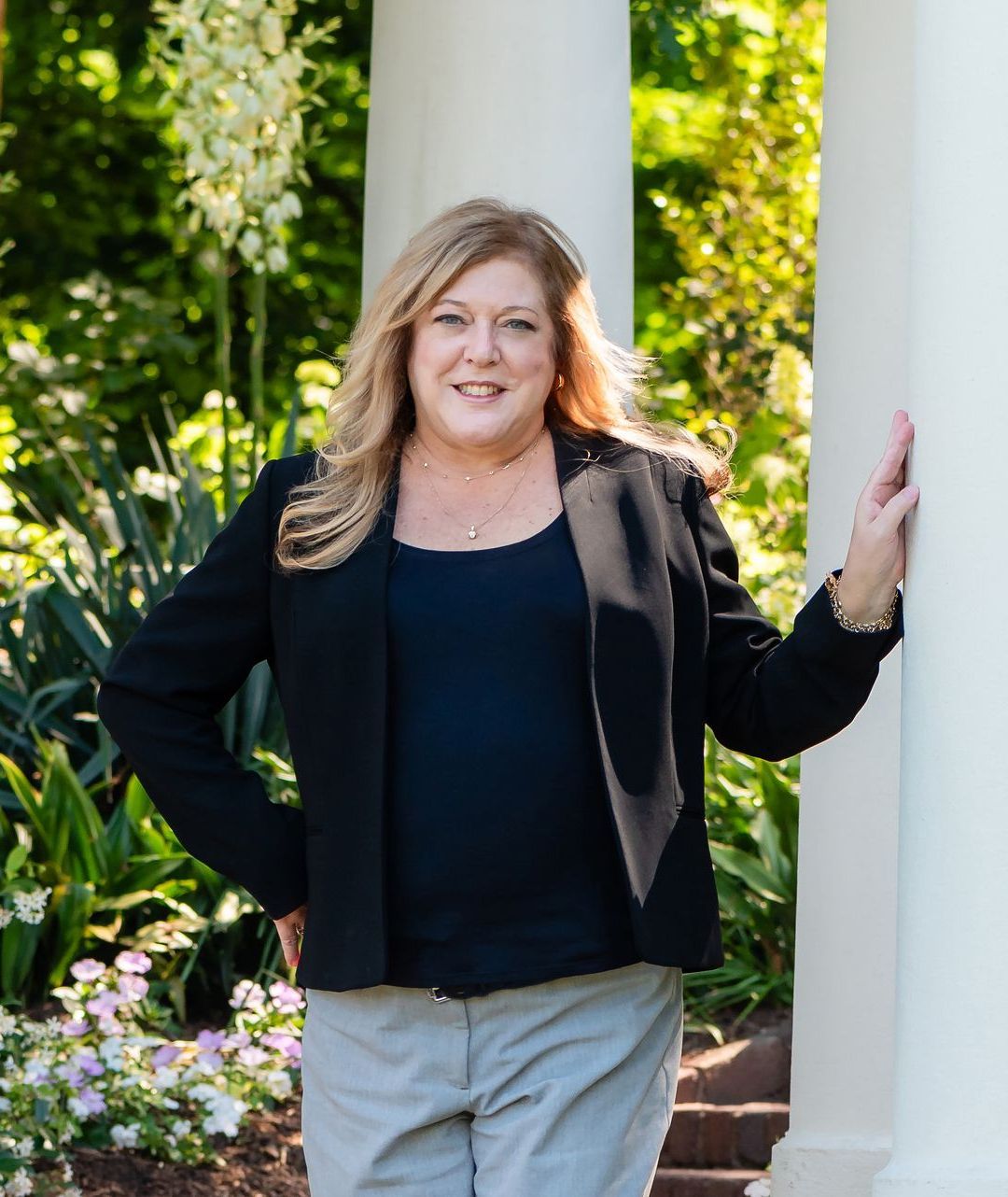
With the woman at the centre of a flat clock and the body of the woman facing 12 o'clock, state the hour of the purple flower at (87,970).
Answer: The purple flower is roughly at 5 o'clock from the woman.

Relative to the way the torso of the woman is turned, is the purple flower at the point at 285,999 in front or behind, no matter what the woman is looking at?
behind

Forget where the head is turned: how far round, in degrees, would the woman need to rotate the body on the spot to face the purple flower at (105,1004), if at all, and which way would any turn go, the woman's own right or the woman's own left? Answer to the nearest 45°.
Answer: approximately 135° to the woman's own right

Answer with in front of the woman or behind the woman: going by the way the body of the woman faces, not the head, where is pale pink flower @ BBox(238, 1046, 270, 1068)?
behind

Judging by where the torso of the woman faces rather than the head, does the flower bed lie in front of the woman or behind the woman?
behind

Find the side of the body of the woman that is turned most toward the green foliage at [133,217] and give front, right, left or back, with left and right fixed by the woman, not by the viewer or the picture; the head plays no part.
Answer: back

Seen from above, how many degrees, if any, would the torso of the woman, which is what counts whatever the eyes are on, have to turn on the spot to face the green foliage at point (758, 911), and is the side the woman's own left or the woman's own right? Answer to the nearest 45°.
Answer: approximately 180°

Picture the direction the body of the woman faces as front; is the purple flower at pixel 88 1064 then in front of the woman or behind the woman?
behind

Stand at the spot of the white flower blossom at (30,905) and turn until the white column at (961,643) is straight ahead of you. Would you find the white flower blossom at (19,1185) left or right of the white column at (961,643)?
right

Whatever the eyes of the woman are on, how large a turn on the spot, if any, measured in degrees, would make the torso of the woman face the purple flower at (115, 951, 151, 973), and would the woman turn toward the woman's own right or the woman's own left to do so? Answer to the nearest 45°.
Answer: approximately 135° to the woman's own right

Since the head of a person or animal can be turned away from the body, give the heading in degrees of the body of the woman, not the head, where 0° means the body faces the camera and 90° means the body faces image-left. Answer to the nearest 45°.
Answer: approximately 0°

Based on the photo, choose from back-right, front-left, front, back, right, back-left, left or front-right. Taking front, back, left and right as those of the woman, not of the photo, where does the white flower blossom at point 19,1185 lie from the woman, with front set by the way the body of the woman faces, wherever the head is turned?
back-right
